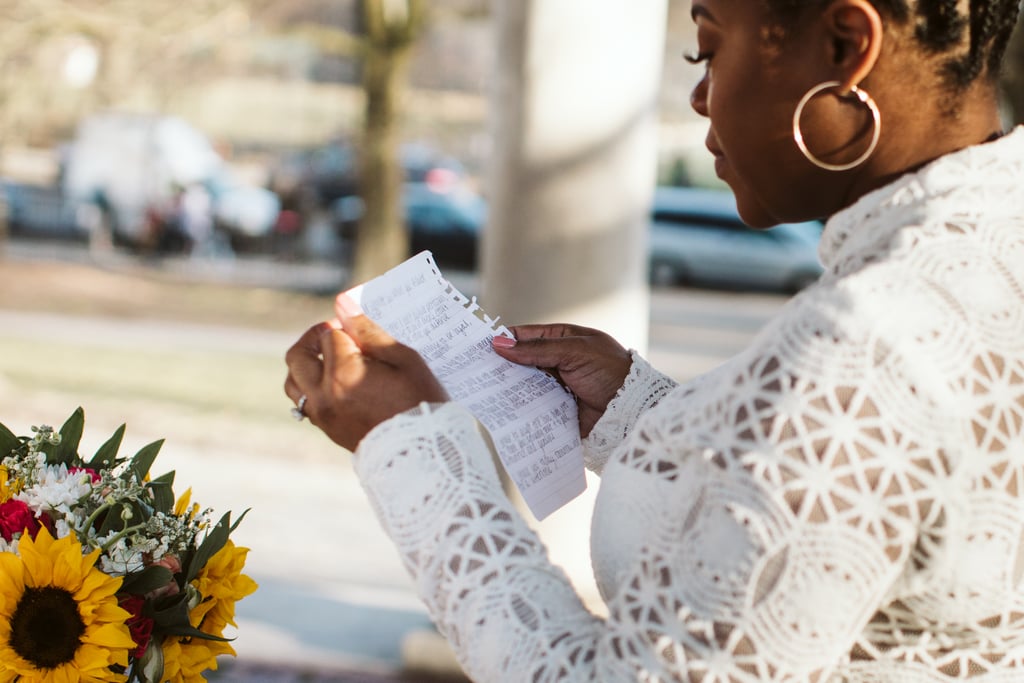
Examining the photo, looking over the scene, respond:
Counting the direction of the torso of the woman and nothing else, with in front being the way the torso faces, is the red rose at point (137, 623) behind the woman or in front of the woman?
in front

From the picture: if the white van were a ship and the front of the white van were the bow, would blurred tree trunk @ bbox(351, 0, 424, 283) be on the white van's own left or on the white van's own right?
on the white van's own right

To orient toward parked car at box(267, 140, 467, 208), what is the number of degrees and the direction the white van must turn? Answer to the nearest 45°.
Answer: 0° — it already faces it

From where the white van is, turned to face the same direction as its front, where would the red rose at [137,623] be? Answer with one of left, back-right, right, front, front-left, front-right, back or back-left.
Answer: right

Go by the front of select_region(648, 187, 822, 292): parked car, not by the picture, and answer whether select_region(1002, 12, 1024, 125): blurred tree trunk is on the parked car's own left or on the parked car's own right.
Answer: on the parked car's own right

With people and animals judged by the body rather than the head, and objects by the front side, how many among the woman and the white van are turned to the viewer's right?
1

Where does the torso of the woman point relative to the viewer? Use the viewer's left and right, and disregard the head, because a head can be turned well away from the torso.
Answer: facing away from the viewer and to the left of the viewer

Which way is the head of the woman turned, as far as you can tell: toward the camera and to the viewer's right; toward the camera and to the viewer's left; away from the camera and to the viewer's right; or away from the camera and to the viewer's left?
away from the camera and to the viewer's left

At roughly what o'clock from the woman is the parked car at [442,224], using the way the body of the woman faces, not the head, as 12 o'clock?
The parked car is roughly at 1 o'clock from the woman.
